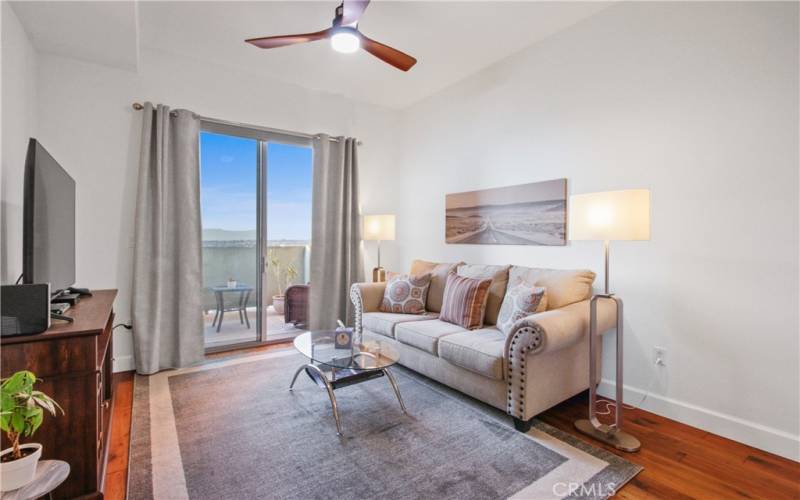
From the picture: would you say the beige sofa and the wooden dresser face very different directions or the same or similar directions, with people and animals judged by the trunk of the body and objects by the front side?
very different directions

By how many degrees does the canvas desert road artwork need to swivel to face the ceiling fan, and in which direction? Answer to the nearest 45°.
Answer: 0° — it already faces it

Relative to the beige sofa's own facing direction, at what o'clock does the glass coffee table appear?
The glass coffee table is roughly at 1 o'clock from the beige sofa.

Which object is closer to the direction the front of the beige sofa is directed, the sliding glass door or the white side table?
the white side table

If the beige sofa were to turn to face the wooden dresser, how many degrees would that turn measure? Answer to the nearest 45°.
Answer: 0° — it already faces it

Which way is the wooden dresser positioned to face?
to the viewer's right

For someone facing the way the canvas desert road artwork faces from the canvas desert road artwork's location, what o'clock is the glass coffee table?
The glass coffee table is roughly at 12 o'clock from the canvas desert road artwork.

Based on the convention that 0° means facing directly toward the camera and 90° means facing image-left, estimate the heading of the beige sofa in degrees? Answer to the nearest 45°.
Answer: approximately 45°

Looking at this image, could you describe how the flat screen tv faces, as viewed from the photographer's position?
facing to the right of the viewer
